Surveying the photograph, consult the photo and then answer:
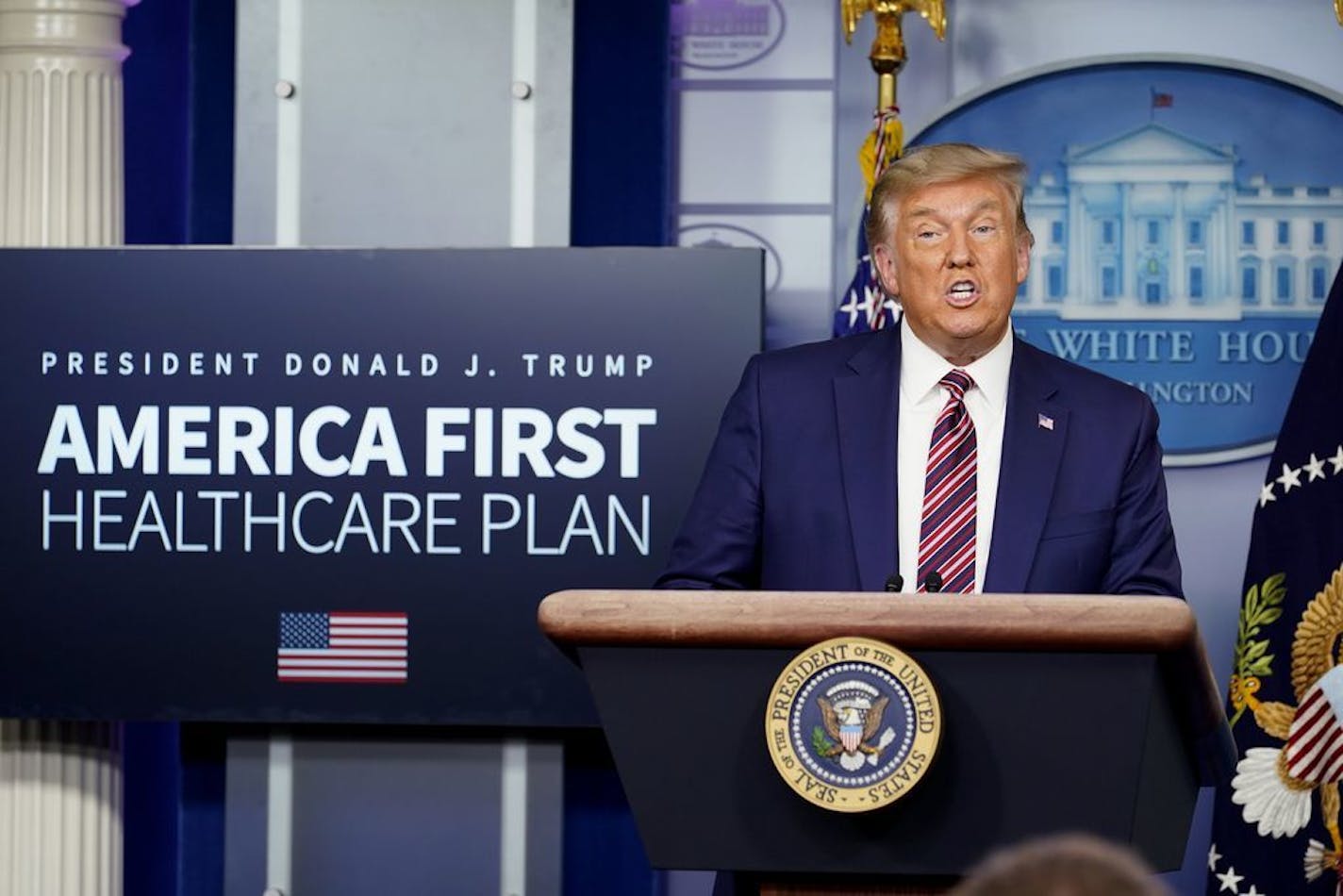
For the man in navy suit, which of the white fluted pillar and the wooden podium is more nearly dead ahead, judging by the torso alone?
the wooden podium

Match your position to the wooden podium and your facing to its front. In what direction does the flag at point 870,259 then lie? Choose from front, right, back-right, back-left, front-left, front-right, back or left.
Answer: back

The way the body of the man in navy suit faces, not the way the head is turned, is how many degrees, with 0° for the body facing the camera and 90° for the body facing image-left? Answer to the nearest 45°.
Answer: approximately 0°

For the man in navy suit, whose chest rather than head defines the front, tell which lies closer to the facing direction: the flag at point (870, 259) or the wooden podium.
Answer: the wooden podium

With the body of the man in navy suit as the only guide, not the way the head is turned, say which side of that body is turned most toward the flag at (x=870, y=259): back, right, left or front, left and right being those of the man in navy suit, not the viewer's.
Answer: back

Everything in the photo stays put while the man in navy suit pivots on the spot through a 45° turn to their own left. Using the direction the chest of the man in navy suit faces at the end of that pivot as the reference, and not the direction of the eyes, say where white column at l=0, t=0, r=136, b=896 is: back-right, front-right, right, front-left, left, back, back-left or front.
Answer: back

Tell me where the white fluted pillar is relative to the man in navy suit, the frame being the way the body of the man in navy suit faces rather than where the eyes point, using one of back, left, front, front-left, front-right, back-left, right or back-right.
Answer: back-right
